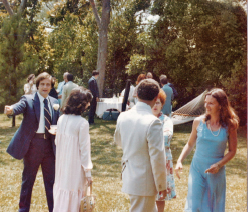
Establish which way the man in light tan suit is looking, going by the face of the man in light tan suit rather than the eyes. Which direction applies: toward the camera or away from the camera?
away from the camera

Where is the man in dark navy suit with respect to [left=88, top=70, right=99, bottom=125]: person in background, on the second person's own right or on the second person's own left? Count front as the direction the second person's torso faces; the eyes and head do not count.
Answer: on the second person's own right

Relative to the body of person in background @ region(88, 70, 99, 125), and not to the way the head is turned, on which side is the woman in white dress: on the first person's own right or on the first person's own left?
on the first person's own right

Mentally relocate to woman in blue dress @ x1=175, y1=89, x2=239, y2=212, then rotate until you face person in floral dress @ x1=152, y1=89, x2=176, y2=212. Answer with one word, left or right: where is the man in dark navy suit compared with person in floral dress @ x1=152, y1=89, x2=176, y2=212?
left
